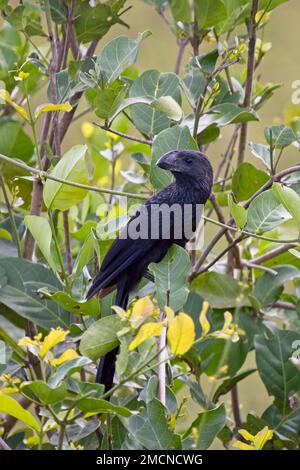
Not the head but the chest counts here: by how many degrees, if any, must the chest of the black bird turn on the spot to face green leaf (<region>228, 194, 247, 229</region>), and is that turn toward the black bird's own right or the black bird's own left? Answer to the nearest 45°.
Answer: approximately 90° to the black bird's own right

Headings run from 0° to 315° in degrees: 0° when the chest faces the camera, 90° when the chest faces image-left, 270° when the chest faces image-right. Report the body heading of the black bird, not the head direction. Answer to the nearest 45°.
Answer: approximately 270°
